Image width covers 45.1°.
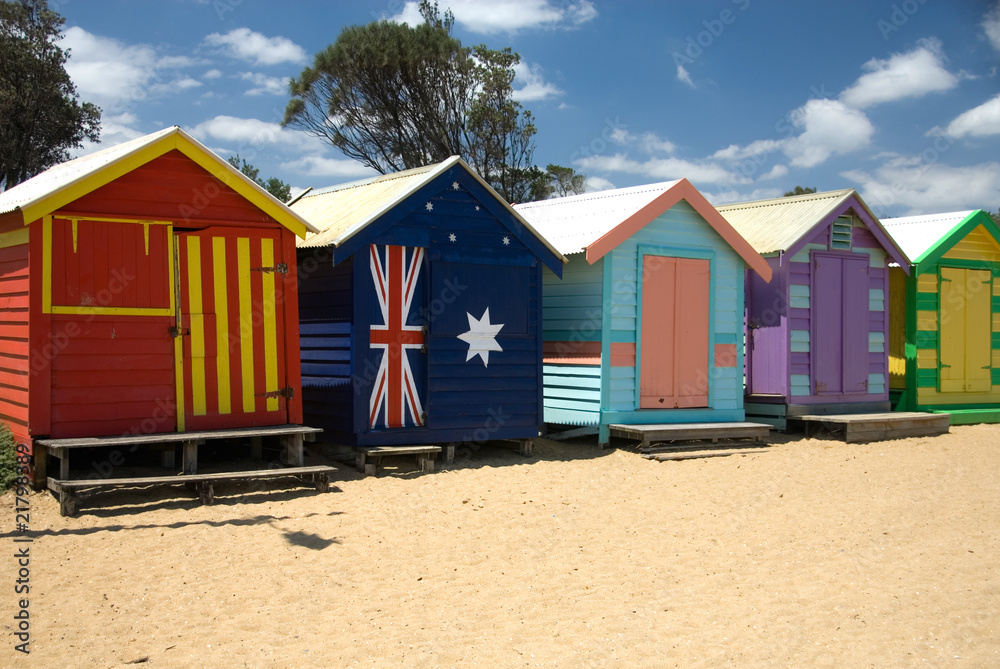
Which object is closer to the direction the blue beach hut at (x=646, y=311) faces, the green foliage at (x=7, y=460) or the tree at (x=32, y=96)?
the green foliage

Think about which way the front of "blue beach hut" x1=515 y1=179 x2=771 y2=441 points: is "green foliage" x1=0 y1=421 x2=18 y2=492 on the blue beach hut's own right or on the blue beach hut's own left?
on the blue beach hut's own right

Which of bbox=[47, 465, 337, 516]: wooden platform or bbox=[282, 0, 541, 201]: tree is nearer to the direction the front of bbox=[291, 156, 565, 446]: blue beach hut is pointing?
the wooden platform

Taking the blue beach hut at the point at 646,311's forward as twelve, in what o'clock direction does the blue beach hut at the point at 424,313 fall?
the blue beach hut at the point at 424,313 is roughly at 3 o'clock from the blue beach hut at the point at 646,311.

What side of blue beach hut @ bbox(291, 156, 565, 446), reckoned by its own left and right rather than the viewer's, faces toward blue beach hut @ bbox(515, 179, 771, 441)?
left

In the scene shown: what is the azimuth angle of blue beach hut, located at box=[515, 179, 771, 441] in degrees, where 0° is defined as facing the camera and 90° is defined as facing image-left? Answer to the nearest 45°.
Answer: approximately 315°

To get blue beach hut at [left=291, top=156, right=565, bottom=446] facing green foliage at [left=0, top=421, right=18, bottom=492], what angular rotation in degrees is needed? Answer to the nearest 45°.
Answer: approximately 90° to its right

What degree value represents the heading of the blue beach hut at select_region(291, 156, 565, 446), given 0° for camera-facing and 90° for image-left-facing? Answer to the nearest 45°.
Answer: approximately 315°

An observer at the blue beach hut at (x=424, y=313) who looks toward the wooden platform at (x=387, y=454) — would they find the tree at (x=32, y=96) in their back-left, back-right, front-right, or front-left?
back-right

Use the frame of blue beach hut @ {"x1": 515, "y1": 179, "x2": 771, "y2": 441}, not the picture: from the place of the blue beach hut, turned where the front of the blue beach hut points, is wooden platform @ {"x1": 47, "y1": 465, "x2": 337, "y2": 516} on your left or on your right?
on your right
